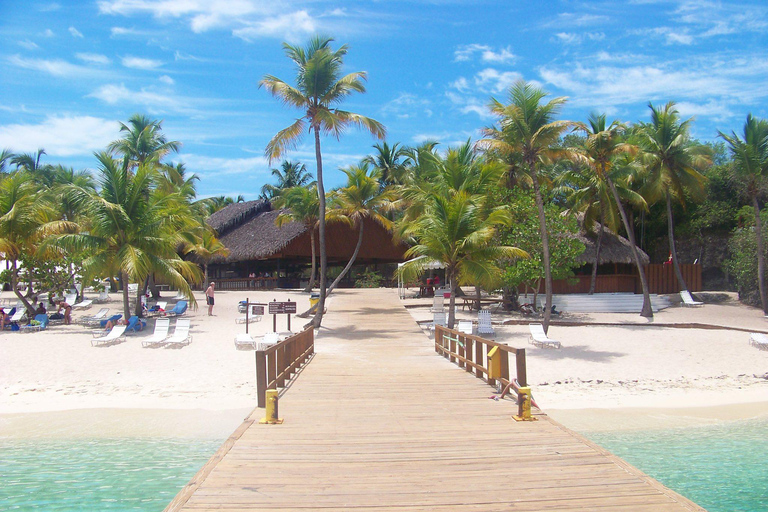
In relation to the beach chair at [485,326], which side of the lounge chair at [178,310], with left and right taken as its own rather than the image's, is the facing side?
left

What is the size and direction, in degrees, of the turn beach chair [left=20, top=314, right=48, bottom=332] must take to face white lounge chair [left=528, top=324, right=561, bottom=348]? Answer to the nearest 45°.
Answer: approximately 90° to its left

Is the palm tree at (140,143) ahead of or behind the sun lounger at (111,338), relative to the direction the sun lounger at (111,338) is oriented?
behind

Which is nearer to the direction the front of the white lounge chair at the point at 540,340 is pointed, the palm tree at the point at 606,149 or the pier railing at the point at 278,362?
the pier railing

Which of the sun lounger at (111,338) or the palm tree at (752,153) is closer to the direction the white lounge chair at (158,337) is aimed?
the sun lounger

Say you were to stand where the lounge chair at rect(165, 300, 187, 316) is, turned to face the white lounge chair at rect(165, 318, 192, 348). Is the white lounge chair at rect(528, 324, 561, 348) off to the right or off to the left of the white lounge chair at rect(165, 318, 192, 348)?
left

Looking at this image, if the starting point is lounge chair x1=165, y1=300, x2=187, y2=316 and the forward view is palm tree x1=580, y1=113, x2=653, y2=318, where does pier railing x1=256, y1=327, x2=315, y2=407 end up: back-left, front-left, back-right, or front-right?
front-right

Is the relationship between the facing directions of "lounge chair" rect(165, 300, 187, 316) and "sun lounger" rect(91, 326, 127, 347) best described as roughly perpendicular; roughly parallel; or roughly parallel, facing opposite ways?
roughly parallel

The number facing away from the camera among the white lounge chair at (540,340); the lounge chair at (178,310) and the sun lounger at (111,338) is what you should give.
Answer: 0

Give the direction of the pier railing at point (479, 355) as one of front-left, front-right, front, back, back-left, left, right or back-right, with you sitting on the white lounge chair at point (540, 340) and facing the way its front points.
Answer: front-right

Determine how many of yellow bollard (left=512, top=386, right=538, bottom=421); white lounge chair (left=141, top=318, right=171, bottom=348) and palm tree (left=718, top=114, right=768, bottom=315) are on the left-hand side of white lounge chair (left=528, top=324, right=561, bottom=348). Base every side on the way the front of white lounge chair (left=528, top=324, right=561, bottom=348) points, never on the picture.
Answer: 1

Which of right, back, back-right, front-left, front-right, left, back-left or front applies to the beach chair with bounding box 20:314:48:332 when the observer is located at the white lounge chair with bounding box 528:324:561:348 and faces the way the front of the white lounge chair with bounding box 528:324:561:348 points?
back-right

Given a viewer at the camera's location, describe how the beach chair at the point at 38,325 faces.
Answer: facing the viewer and to the left of the viewer

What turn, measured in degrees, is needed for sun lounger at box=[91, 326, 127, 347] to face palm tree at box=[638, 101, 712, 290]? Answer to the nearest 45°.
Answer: approximately 135° to its left

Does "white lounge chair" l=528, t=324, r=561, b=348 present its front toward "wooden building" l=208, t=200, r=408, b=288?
no

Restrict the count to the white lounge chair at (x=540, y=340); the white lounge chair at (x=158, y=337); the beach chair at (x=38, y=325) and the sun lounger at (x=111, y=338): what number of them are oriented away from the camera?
0
